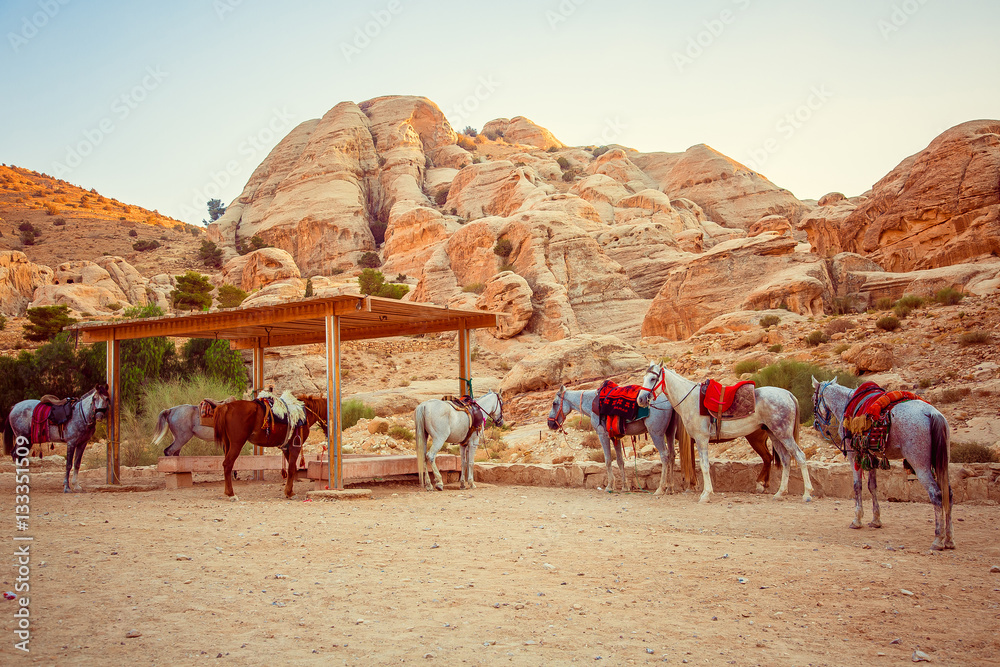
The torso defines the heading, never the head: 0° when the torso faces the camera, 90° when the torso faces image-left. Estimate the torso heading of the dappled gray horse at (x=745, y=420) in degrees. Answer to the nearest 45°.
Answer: approximately 90°

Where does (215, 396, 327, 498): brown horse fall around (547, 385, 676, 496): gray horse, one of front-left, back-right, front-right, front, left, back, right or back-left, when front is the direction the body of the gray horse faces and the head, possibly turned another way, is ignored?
front

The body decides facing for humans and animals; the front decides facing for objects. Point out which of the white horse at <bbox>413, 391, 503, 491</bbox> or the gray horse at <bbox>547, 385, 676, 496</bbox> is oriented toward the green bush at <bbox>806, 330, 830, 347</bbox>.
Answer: the white horse

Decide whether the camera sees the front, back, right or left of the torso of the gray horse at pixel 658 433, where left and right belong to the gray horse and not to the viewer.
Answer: left

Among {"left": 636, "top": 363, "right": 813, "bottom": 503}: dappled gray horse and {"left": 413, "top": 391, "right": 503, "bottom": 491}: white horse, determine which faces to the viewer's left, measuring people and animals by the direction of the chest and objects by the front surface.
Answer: the dappled gray horse

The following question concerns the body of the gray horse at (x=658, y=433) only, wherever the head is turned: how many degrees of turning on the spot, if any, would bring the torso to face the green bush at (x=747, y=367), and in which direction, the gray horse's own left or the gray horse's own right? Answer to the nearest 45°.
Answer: approximately 90° to the gray horse's own right

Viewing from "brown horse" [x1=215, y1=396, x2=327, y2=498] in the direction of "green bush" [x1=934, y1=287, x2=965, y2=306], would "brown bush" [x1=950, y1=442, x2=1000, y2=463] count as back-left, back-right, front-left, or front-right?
front-right

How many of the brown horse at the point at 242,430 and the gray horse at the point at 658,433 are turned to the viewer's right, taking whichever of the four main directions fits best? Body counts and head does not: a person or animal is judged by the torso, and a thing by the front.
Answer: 1

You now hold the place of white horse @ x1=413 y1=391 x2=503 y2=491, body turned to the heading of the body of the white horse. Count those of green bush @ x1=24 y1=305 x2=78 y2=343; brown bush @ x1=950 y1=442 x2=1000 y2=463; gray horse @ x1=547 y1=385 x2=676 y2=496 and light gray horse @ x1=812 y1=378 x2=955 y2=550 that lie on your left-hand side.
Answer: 1

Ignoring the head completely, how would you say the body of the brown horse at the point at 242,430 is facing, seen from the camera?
to the viewer's right

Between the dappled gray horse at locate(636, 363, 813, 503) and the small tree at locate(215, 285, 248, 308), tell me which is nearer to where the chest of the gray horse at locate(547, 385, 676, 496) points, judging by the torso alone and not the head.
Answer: the small tree
